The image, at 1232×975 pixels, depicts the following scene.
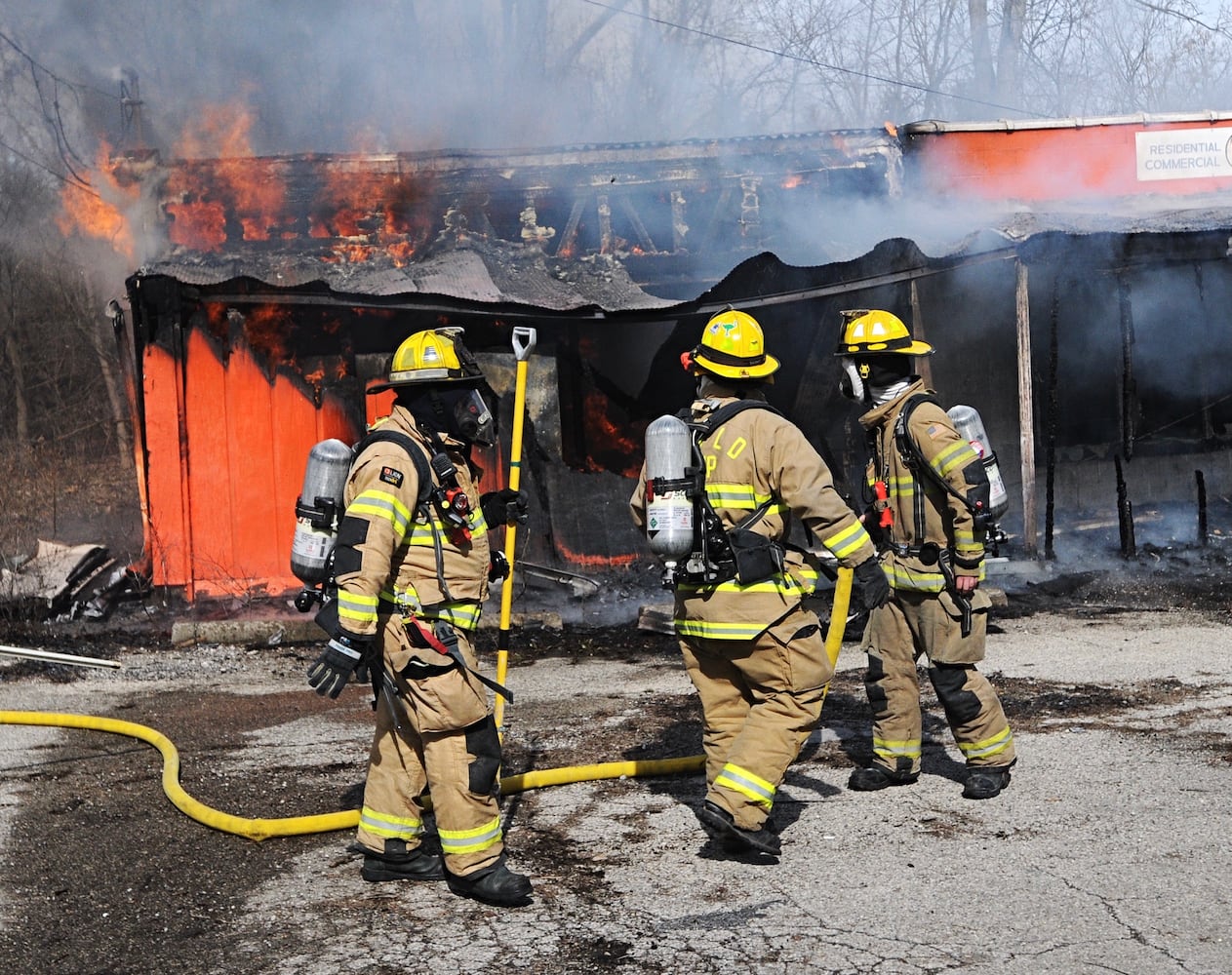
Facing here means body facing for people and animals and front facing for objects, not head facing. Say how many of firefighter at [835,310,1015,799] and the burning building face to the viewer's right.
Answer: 0

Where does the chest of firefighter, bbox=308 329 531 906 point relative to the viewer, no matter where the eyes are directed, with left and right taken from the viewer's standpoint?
facing to the right of the viewer

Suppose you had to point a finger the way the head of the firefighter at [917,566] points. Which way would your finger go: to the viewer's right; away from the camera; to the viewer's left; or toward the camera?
to the viewer's left

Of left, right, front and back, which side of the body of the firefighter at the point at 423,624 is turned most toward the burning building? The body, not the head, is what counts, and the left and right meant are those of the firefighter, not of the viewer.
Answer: left

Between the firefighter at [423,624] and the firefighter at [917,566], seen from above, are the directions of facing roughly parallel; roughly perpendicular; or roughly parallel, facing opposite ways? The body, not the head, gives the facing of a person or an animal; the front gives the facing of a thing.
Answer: roughly parallel, facing opposite ways

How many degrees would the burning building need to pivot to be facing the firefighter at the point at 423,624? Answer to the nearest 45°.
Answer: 0° — it already faces them

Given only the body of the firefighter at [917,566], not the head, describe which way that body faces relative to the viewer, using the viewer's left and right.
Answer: facing the viewer and to the left of the viewer

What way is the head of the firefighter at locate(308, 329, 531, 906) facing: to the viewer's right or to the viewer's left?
to the viewer's right

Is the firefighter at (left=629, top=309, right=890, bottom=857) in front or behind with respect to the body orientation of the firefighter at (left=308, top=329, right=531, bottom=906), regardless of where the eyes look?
in front

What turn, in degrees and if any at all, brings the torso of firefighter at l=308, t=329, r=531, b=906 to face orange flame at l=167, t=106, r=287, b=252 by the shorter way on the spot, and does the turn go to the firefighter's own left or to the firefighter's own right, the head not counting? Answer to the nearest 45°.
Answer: approximately 90° to the firefighter's own left

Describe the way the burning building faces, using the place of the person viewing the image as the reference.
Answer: facing the viewer

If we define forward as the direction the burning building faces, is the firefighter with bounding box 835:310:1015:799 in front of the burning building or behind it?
in front

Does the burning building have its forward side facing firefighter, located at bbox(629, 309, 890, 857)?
yes

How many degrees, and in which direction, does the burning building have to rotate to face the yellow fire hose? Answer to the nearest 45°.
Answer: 0° — it already faces it
